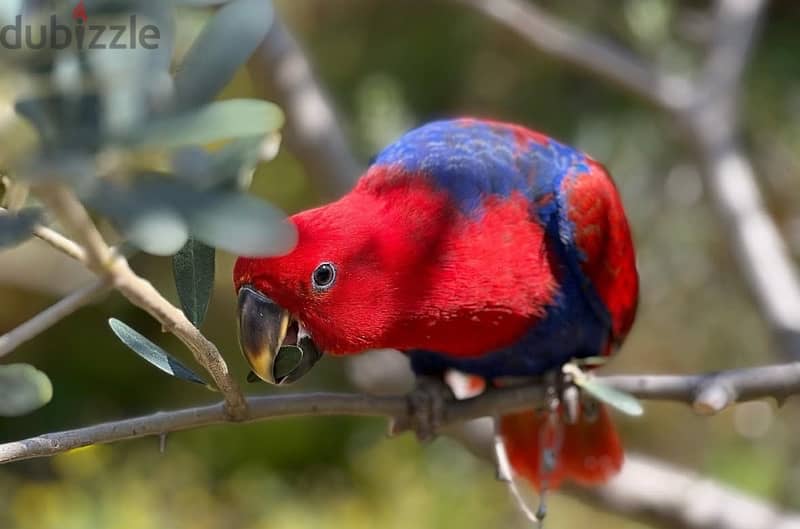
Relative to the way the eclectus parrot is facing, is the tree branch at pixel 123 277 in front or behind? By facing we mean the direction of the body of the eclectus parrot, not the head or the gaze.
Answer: in front

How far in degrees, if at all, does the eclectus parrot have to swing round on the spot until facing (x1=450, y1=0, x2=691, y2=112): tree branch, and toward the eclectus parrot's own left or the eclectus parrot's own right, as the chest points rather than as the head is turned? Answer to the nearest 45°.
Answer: approximately 135° to the eclectus parrot's own right

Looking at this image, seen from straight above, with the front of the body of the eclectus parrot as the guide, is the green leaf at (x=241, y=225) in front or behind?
in front

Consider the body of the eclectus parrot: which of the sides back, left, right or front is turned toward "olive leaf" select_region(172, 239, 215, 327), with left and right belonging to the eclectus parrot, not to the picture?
front

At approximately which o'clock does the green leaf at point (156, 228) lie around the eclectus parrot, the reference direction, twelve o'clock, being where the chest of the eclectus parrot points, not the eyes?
The green leaf is roughly at 11 o'clock from the eclectus parrot.

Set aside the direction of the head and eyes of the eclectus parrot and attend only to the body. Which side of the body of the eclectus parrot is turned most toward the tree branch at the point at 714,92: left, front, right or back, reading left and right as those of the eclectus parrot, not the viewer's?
back

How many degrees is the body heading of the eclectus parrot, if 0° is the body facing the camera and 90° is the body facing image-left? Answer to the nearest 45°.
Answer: approximately 45°

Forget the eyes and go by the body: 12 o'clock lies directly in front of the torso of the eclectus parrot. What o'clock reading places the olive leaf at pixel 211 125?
The olive leaf is roughly at 11 o'clock from the eclectus parrot.
